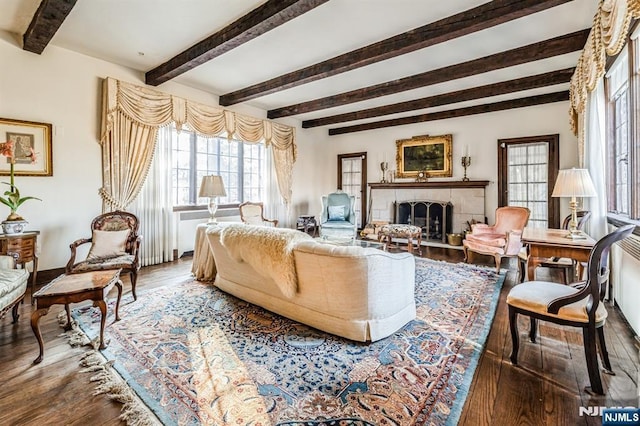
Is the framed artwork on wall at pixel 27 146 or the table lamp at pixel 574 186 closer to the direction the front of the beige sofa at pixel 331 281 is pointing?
the table lamp

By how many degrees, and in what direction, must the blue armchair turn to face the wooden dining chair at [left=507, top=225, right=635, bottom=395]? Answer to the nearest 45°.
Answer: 0° — it already faces it

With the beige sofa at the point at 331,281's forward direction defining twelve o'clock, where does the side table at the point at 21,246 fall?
The side table is roughly at 8 o'clock from the beige sofa.

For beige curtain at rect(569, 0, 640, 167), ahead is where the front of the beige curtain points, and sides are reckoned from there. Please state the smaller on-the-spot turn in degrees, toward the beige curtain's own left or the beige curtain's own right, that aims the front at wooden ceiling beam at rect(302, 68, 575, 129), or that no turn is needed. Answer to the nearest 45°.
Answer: approximately 45° to the beige curtain's own right

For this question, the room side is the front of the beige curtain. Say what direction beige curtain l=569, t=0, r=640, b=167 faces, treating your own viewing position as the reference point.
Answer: facing to the left of the viewer

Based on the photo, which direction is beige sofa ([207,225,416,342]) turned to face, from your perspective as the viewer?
facing away from the viewer and to the right of the viewer

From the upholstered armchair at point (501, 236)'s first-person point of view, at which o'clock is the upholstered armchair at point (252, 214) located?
the upholstered armchair at point (252, 214) is roughly at 1 o'clock from the upholstered armchair at point (501, 236).
